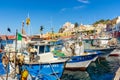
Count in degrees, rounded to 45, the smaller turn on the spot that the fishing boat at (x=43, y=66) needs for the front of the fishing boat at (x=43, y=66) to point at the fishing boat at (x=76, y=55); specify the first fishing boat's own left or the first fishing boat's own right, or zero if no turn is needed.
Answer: approximately 90° to the first fishing boat's own left

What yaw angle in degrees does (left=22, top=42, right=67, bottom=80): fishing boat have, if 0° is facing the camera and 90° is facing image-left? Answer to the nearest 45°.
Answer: approximately 315°
